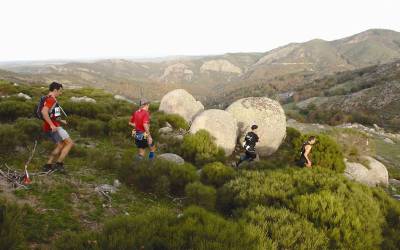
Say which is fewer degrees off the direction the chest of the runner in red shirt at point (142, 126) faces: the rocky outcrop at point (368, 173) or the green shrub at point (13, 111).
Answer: the rocky outcrop

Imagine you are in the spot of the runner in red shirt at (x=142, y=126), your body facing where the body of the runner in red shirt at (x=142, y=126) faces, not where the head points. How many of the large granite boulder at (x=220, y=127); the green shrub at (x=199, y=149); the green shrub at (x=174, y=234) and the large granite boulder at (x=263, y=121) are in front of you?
3

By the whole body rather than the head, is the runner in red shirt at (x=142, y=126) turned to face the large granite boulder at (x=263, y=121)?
yes

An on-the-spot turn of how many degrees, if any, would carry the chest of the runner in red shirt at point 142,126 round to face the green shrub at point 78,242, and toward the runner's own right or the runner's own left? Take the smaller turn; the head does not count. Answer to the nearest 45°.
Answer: approximately 135° to the runner's own right

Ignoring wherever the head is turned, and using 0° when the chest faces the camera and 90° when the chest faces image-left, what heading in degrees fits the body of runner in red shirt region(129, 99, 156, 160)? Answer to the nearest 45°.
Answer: approximately 225°

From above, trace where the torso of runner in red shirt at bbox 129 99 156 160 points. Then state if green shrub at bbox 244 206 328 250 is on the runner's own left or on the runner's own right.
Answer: on the runner's own right

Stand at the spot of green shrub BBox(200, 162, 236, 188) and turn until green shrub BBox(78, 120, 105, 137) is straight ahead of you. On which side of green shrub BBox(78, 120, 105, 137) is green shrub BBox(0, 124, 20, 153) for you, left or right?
left

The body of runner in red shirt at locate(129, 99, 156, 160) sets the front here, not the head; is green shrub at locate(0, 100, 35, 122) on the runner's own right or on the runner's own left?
on the runner's own left

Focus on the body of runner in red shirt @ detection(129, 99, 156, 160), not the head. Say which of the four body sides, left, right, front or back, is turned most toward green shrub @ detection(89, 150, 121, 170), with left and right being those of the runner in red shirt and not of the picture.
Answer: back

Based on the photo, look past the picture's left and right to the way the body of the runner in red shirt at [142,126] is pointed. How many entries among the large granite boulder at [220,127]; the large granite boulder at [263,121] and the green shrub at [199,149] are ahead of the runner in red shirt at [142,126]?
3

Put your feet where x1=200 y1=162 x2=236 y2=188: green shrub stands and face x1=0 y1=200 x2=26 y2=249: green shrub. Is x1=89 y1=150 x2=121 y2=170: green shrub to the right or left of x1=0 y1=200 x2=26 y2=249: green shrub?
right

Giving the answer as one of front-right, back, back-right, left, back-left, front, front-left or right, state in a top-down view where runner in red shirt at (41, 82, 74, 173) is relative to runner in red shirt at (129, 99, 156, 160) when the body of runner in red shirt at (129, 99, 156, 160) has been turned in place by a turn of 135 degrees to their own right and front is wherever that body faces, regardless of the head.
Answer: front-right

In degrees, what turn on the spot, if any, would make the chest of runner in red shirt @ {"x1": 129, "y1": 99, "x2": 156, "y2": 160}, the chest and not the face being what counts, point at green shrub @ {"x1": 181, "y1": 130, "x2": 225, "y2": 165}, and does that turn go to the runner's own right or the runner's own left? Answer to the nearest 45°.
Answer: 0° — they already face it

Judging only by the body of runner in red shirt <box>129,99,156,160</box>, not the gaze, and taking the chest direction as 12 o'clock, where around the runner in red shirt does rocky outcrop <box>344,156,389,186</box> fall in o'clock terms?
The rocky outcrop is roughly at 1 o'clock from the runner in red shirt.

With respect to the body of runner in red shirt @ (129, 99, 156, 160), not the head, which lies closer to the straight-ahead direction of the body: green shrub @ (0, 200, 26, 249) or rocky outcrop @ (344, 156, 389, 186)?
the rocky outcrop
